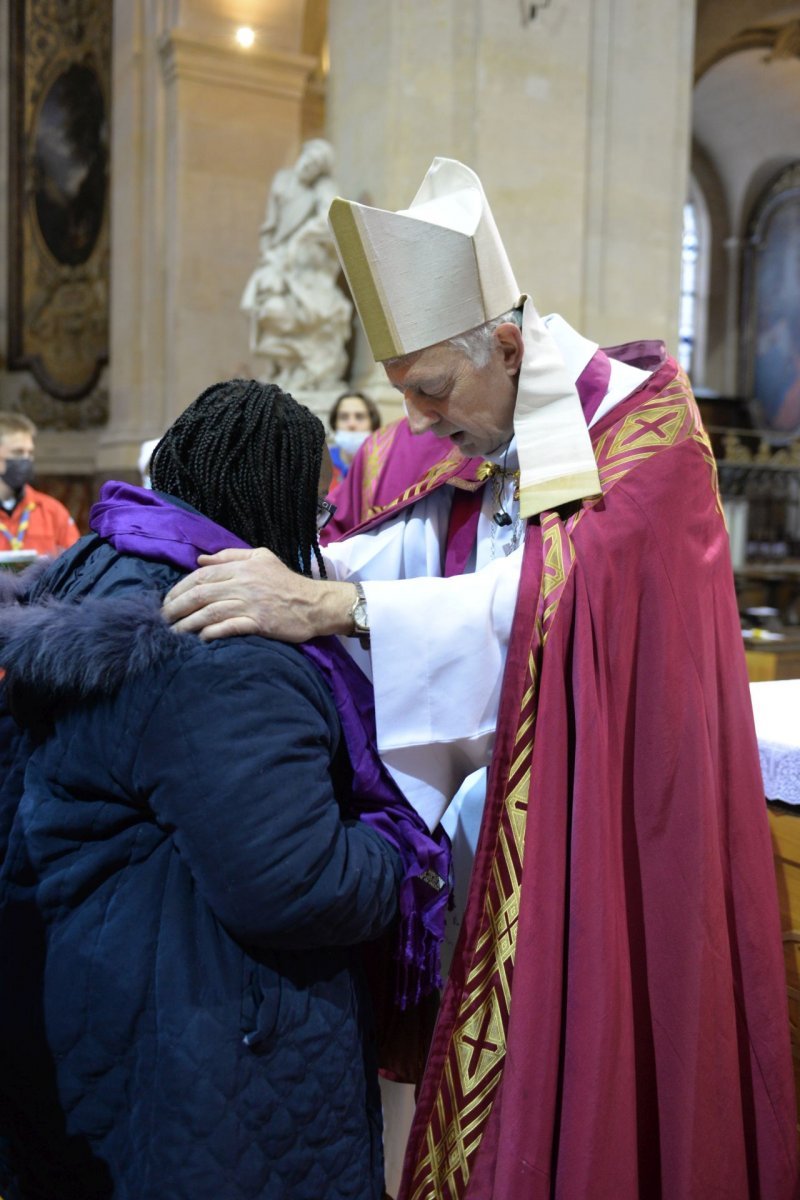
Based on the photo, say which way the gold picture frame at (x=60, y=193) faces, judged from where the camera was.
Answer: facing the viewer and to the right of the viewer

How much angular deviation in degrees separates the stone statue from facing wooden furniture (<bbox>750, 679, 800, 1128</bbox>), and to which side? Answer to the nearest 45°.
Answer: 0° — it already faces it

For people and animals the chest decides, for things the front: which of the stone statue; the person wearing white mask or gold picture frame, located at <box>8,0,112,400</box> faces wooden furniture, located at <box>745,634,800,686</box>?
the gold picture frame

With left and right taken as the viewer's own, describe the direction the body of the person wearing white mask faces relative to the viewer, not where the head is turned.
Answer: facing the viewer

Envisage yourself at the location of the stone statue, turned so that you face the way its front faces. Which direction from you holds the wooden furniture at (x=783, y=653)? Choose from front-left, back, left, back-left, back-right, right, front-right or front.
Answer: left

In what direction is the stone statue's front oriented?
toward the camera

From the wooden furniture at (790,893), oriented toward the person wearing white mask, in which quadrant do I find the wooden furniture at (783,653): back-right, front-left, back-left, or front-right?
front-right

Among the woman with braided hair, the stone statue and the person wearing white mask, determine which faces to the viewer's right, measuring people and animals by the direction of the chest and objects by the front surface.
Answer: the woman with braided hair

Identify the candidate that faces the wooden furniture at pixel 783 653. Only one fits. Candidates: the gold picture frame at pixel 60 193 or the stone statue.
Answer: the gold picture frame

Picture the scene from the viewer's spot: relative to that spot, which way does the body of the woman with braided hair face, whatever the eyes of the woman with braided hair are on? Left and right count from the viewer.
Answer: facing to the right of the viewer

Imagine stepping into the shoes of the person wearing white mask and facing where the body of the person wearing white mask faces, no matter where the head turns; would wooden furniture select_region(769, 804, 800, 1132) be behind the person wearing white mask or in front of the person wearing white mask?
in front

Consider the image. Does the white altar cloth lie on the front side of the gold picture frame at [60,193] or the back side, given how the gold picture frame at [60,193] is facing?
on the front side
